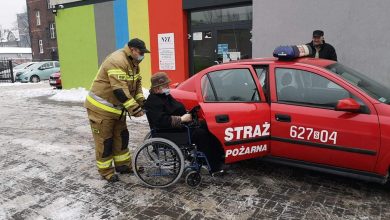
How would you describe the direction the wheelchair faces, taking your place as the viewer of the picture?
facing to the right of the viewer

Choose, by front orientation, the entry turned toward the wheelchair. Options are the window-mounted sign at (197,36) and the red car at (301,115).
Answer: the window-mounted sign

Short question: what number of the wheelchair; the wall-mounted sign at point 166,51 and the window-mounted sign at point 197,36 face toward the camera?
2

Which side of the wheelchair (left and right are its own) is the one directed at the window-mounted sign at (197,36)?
left

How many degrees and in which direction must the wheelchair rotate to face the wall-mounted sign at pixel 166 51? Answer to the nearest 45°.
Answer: approximately 90° to its left

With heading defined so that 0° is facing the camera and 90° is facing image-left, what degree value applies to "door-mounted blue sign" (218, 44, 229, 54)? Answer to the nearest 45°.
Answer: approximately 0°

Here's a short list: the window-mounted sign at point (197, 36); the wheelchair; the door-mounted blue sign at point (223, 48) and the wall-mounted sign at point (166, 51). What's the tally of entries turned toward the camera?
3

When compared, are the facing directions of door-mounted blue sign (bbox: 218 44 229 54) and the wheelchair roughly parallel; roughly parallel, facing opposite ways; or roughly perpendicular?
roughly perpendicular

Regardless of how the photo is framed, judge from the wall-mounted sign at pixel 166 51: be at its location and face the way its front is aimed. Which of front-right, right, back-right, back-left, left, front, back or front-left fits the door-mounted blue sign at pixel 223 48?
front-left
